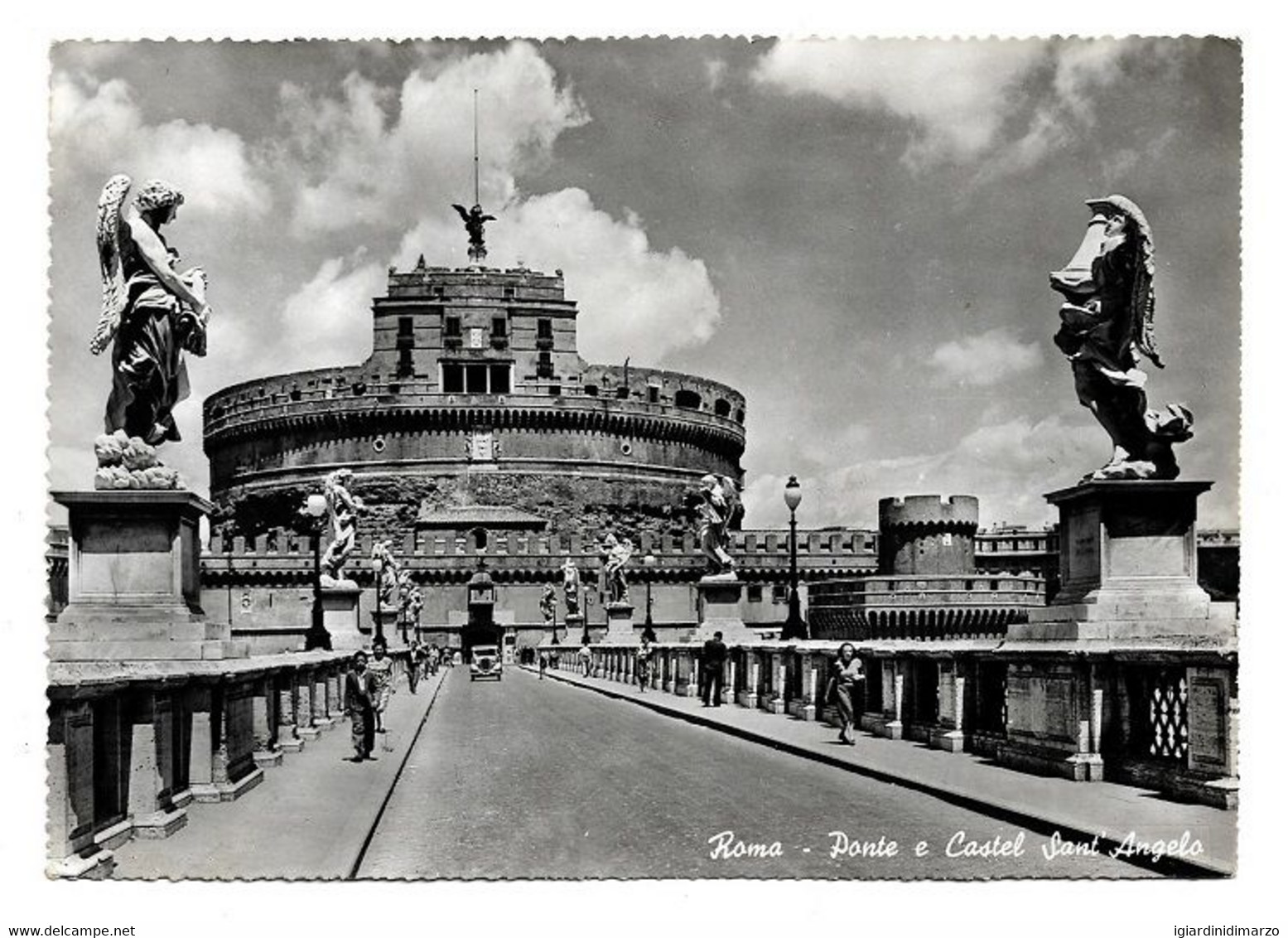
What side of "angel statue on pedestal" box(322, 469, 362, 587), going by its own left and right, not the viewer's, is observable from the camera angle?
right
